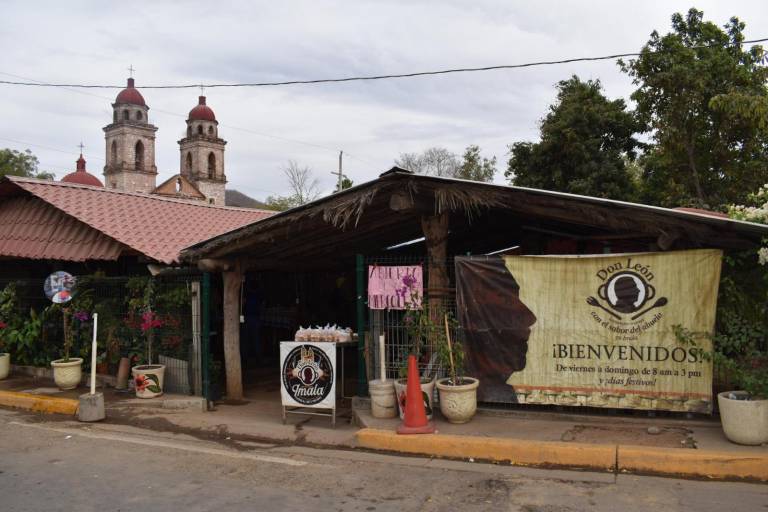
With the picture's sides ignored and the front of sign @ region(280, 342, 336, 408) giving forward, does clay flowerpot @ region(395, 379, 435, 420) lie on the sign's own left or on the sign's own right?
on the sign's own left

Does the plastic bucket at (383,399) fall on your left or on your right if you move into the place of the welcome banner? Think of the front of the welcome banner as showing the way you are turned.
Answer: on your right

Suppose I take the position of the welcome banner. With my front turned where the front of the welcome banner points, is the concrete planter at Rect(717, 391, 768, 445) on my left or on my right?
on my left

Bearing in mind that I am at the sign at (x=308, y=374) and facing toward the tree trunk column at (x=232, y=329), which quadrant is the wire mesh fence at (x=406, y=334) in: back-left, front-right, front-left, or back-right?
back-right

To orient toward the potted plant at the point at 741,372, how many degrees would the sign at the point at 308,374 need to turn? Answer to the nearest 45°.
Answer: approximately 45° to its left

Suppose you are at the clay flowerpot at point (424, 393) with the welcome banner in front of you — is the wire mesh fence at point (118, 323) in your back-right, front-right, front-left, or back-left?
back-left

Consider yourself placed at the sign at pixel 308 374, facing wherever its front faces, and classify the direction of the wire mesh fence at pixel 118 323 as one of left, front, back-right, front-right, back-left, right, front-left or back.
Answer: back-right

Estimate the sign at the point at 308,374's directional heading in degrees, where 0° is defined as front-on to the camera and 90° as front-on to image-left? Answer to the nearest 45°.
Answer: approximately 0°

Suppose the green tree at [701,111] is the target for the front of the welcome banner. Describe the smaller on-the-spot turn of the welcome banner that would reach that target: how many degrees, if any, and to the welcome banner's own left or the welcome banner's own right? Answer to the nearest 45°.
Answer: approximately 180°

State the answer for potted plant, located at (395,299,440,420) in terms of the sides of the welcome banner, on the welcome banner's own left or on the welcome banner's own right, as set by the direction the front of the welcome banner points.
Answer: on the welcome banner's own right

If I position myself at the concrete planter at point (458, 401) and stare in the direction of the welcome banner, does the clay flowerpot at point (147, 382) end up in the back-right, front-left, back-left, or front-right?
back-left

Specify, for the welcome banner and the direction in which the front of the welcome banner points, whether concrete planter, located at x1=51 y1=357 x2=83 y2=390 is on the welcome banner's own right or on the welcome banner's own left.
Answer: on the welcome banner's own right

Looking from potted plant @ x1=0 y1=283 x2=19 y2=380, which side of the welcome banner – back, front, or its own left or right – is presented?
right
